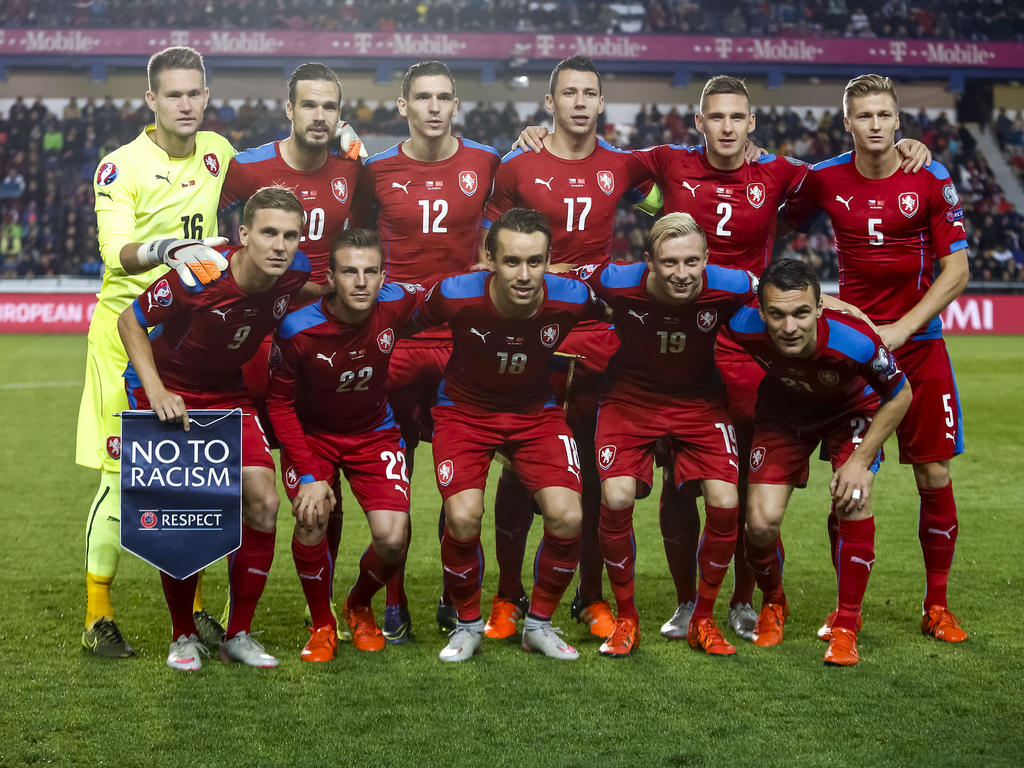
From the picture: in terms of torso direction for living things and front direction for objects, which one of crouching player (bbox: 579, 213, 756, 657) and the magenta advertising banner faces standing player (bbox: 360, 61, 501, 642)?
the magenta advertising banner

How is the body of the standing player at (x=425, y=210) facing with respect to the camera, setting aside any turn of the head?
toward the camera

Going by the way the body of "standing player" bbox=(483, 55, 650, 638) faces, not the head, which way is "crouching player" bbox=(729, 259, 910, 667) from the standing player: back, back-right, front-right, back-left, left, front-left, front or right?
front-left

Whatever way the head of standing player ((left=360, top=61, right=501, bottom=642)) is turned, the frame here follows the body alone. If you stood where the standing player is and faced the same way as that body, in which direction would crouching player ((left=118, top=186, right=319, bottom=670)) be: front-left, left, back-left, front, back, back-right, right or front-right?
front-right

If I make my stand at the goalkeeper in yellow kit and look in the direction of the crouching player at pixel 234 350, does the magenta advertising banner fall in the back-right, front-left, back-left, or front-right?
back-left

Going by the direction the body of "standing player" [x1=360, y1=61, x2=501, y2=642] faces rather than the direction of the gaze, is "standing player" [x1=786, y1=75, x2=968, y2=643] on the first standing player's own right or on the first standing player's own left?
on the first standing player's own left

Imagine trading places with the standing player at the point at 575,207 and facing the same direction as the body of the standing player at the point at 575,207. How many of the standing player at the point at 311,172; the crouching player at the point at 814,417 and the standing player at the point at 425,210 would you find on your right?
2

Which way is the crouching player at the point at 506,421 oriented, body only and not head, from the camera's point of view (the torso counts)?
toward the camera

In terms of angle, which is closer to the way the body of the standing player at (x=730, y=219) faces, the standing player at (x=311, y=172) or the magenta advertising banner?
the standing player

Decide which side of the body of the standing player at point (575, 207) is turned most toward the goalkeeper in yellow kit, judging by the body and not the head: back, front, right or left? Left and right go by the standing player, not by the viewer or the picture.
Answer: right
